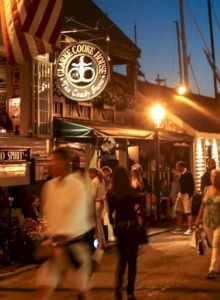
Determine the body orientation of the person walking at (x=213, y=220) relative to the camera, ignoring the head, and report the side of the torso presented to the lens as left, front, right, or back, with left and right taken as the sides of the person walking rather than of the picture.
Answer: front

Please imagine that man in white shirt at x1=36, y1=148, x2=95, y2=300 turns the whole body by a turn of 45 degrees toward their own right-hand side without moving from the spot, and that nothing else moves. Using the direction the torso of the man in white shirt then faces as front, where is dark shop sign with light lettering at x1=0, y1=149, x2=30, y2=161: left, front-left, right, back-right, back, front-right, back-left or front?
right

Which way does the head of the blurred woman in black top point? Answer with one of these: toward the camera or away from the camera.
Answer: away from the camera

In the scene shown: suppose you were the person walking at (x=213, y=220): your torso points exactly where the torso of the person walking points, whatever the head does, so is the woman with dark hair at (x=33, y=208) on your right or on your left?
on your right

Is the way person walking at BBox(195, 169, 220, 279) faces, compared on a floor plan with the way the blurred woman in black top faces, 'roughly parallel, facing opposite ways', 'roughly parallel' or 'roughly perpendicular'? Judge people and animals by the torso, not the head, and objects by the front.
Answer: roughly parallel, facing opposite ways

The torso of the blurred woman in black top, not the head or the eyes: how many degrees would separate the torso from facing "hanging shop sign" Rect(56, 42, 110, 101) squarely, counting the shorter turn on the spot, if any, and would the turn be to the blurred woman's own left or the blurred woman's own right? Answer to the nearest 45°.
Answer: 0° — they already face it

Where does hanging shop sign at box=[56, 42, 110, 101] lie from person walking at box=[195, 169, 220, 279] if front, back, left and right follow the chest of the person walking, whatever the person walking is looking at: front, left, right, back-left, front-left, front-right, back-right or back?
back-right

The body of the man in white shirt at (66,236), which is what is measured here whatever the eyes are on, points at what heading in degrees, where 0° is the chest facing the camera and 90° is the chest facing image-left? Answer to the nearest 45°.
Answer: approximately 45°

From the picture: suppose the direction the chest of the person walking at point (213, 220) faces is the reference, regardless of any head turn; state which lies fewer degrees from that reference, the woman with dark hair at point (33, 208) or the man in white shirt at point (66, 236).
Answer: the man in white shirt

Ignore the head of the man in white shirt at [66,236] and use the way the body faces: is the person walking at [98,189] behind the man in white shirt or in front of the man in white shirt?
behind

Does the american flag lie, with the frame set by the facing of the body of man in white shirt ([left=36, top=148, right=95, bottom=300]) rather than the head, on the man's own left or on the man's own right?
on the man's own right

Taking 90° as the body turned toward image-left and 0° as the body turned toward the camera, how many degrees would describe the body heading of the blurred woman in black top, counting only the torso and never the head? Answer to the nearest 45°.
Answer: approximately 180°

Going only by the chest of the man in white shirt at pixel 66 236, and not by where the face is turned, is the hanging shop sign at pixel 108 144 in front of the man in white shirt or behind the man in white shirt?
behind

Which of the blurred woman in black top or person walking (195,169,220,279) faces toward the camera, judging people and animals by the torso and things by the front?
the person walking
